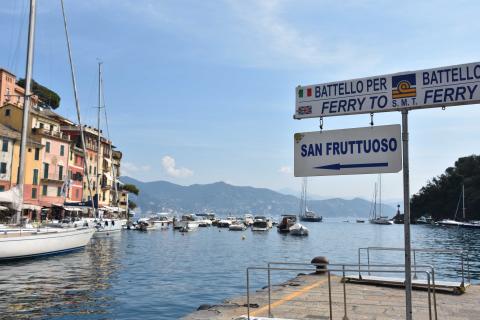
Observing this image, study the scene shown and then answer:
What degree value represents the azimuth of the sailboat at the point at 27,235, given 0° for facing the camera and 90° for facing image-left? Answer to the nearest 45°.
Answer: approximately 270°

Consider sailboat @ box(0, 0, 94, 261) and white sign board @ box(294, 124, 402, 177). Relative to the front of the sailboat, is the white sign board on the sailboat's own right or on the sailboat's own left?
on the sailboat's own right

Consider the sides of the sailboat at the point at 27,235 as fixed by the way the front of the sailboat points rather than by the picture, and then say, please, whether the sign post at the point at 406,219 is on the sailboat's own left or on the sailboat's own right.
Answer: on the sailboat's own right

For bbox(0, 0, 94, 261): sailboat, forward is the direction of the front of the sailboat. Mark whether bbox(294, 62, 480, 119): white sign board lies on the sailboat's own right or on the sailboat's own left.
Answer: on the sailboat's own right
